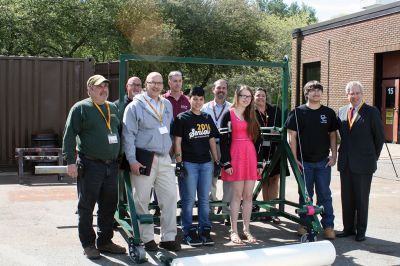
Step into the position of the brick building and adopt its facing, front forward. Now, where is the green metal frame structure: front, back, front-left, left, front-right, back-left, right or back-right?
front-left

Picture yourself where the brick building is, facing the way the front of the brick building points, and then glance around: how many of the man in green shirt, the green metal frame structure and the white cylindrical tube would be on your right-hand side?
0

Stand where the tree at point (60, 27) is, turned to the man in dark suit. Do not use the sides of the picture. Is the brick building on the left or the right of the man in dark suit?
left

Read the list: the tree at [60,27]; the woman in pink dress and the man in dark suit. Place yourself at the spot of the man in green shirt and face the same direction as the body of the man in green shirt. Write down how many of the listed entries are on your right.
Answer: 0

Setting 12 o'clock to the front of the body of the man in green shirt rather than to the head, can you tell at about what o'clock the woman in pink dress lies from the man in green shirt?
The woman in pink dress is roughly at 10 o'clock from the man in green shirt.

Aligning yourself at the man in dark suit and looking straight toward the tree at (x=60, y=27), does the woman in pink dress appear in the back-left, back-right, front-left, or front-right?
front-left

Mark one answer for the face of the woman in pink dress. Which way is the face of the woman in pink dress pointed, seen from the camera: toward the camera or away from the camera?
toward the camera

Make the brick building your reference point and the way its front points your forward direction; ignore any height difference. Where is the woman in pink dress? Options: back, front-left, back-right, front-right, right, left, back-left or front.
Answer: front-left

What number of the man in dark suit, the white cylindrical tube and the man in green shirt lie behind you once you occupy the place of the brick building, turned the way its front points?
0

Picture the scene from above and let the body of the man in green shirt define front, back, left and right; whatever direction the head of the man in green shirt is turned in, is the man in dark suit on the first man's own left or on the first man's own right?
on the first man's own left

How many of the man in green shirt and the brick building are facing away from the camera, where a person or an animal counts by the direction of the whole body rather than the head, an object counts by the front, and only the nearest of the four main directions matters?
0

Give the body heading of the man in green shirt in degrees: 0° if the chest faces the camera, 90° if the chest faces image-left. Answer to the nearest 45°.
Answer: approximately 315°

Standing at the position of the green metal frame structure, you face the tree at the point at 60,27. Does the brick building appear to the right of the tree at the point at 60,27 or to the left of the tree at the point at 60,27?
right

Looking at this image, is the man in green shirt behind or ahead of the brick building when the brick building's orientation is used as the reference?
ahead

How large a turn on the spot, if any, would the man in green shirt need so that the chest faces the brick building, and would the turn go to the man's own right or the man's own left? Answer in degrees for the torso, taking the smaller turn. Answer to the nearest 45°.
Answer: approximately 90° to the man's own left

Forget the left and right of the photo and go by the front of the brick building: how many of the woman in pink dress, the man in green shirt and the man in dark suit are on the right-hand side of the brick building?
0

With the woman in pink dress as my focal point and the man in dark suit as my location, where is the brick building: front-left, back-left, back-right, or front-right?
back-right

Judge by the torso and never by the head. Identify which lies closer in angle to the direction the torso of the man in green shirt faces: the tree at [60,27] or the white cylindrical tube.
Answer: the white cylindrical tube

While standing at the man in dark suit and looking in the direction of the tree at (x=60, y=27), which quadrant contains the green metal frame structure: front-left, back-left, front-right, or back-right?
front-left

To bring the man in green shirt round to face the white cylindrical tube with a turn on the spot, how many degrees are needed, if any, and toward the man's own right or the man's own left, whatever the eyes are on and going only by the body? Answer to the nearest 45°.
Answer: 0° — they already face it
